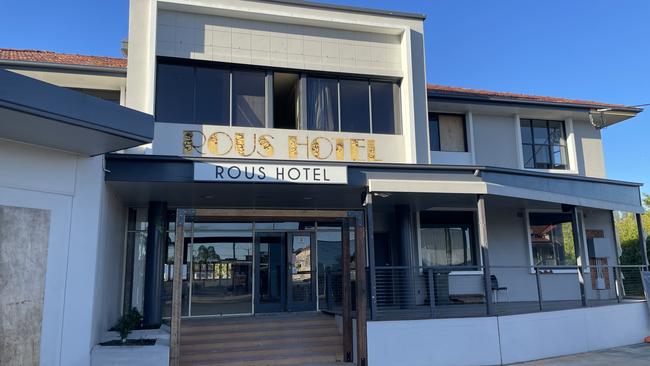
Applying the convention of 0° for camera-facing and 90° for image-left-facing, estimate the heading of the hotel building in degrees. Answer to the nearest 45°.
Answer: approximately 0°
